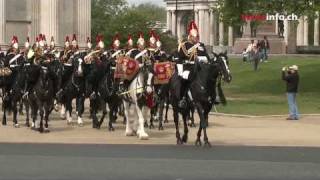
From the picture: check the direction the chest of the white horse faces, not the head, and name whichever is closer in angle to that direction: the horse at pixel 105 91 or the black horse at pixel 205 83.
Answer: the black horse

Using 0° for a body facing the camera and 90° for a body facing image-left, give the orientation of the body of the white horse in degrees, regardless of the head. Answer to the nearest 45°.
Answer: approximately 315°

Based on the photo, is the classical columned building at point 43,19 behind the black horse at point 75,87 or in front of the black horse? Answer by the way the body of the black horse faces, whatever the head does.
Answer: behind

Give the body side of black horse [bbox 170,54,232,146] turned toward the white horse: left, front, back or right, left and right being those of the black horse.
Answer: back

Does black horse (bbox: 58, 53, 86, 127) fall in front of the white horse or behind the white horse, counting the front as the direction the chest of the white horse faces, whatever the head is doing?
behind

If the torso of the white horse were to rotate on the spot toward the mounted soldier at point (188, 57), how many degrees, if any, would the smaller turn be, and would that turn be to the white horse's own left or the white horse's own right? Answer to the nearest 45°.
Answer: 0° — it already faces them

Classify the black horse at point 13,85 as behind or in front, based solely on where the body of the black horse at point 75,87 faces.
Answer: behind

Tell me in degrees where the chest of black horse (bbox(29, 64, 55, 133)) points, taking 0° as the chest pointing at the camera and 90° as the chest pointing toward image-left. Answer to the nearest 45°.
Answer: approximately 0°

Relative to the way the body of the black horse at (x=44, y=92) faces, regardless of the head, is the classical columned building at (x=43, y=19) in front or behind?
behind
